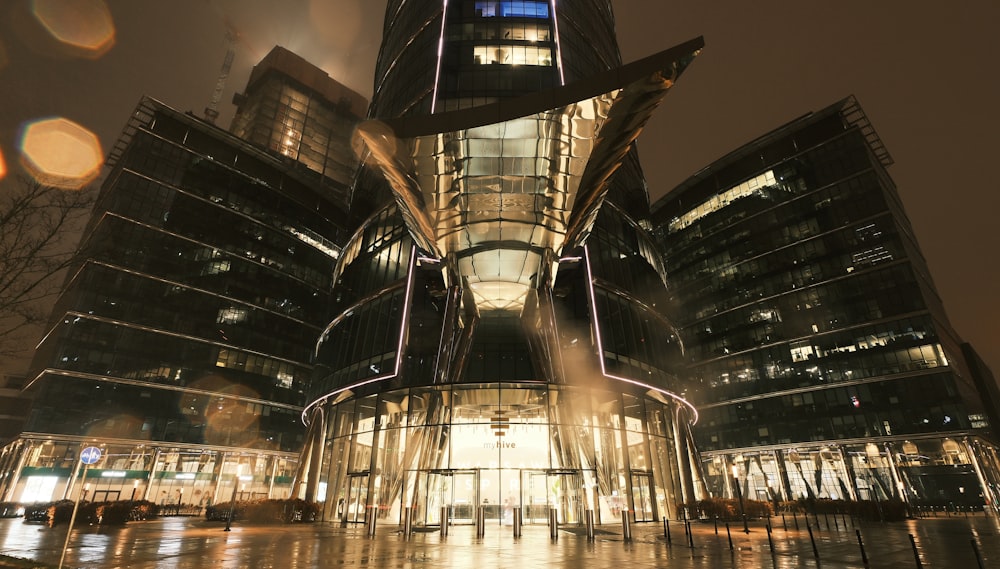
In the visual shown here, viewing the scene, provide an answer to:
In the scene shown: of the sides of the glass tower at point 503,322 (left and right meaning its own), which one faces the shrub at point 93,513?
right

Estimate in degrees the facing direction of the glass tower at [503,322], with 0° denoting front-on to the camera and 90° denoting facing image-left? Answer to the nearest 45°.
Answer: approximately 0°

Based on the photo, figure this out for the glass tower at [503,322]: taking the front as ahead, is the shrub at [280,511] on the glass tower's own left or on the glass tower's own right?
on the glass tower's own right

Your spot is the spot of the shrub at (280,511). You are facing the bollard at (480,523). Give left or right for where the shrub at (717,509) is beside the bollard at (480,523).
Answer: left

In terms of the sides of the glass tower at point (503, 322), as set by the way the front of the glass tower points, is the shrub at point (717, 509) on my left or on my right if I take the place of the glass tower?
on my left

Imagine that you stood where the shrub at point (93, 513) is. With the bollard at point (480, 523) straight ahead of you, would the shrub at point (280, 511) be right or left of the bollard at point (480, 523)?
left

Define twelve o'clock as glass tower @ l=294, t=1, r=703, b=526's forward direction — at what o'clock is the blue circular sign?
The blue circular sign is roughly at 1 o'clock from the glass tower.
